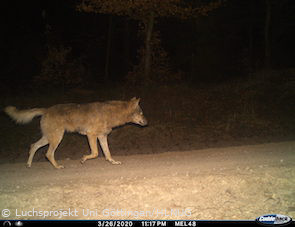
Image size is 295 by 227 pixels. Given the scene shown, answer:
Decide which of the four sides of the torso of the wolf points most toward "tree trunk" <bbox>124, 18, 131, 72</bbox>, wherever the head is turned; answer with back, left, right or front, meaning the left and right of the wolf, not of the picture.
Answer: left

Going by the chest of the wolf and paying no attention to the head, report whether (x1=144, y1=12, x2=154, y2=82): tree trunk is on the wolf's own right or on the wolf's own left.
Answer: on the wolf's own left

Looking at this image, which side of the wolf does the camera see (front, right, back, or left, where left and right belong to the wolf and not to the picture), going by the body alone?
right
